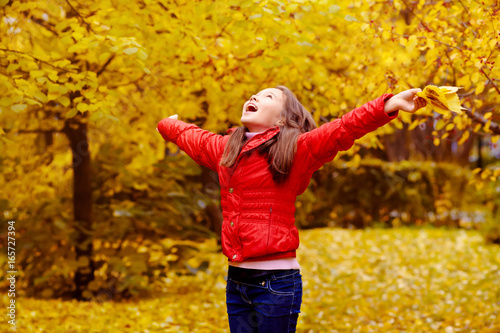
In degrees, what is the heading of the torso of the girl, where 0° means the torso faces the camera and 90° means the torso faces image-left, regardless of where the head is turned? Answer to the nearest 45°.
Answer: approximately 45°

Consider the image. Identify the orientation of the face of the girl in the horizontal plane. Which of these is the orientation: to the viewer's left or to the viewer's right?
to the viewer's left
